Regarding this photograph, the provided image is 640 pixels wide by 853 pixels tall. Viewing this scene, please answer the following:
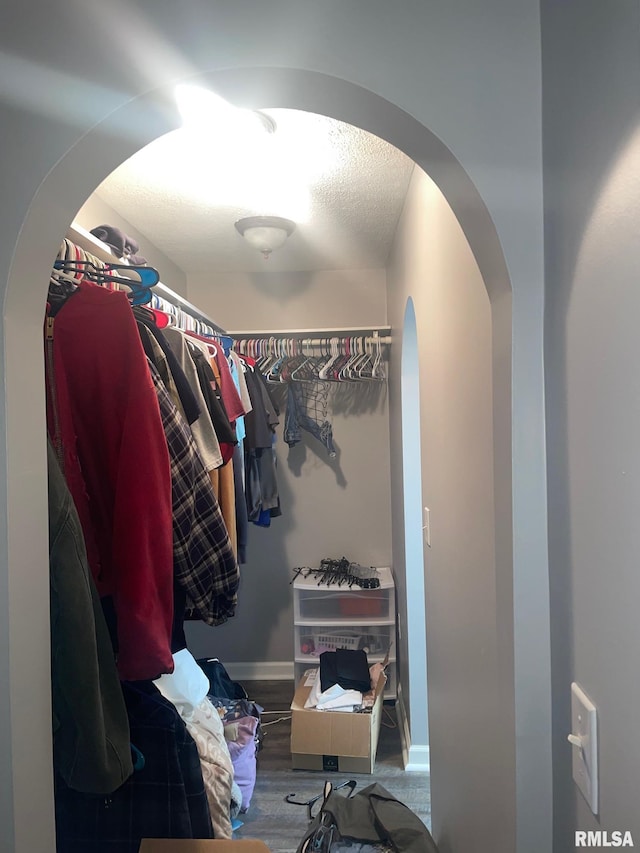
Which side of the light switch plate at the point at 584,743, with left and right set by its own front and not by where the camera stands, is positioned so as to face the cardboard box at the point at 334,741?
right

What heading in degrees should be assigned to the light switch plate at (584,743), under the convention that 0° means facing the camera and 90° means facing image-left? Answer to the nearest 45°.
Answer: approximately 45°

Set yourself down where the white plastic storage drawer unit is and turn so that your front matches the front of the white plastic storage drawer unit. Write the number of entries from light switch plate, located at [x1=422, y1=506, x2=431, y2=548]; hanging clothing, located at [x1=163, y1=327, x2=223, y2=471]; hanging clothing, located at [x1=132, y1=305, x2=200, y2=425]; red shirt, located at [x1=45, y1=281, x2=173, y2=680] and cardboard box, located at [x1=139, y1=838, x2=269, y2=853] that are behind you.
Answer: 0

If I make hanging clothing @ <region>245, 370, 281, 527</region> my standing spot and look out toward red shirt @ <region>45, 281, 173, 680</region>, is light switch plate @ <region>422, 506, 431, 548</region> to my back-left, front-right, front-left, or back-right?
front-left

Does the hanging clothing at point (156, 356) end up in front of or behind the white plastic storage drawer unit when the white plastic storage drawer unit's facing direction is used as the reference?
in front

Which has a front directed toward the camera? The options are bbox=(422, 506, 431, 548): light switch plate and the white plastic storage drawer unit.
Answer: the white plastic storage drawer unit

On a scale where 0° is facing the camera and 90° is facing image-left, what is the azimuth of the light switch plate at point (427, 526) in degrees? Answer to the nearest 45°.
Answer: approximately 90°

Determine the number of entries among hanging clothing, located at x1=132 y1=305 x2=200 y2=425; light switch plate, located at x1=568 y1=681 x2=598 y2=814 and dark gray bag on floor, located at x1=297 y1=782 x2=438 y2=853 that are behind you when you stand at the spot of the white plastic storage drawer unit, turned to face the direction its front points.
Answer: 0

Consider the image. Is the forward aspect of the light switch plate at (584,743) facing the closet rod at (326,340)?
no

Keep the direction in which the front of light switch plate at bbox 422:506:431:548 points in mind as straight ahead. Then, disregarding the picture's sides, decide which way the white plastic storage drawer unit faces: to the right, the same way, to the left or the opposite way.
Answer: to the left

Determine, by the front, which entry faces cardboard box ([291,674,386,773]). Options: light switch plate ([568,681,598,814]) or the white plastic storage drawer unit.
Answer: the white plastic storage drawer unit

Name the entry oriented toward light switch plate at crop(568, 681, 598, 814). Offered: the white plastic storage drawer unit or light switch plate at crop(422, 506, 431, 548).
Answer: the white plastic storage drawer unit

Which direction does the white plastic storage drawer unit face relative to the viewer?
toward the camera

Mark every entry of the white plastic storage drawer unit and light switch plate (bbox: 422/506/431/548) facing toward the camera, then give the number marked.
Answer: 1
